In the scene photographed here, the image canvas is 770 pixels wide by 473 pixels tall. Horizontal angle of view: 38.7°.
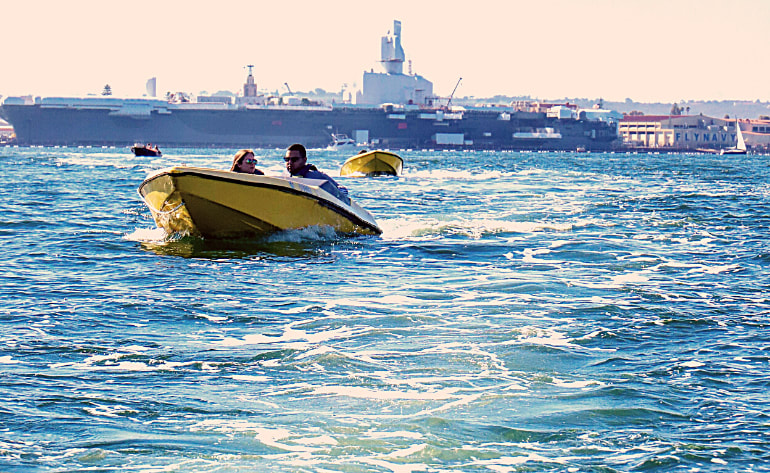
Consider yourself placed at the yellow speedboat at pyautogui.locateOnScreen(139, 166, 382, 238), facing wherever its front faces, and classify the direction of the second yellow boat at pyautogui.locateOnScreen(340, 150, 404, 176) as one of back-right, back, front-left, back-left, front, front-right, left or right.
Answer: back-right

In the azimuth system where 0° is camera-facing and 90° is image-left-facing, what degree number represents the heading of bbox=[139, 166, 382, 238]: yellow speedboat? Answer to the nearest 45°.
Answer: approximately 45°
